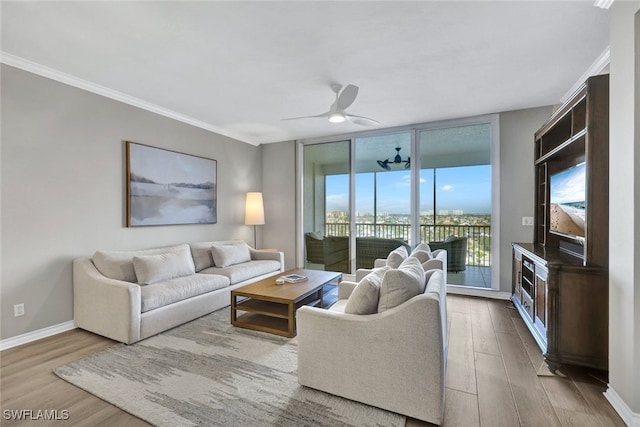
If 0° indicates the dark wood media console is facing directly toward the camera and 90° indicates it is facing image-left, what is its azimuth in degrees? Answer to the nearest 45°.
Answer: approximately 90°

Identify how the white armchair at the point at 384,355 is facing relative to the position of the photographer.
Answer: facing to the left of the viewer

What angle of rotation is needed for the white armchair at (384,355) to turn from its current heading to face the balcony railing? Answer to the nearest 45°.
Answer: approximately 90° to its right

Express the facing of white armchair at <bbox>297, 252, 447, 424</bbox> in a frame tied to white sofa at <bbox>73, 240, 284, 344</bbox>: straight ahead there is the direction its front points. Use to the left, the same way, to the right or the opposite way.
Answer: the opposite way

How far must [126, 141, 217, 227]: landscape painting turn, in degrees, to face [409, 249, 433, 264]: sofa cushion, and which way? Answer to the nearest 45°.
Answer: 0° — it already faces it

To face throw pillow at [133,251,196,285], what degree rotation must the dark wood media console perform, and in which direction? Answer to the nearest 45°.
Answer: approximately 45° to its left

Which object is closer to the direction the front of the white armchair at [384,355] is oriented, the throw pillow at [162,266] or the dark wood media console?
the throw pillow

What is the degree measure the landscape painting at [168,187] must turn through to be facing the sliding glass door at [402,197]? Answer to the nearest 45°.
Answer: approximately 45° to its left
